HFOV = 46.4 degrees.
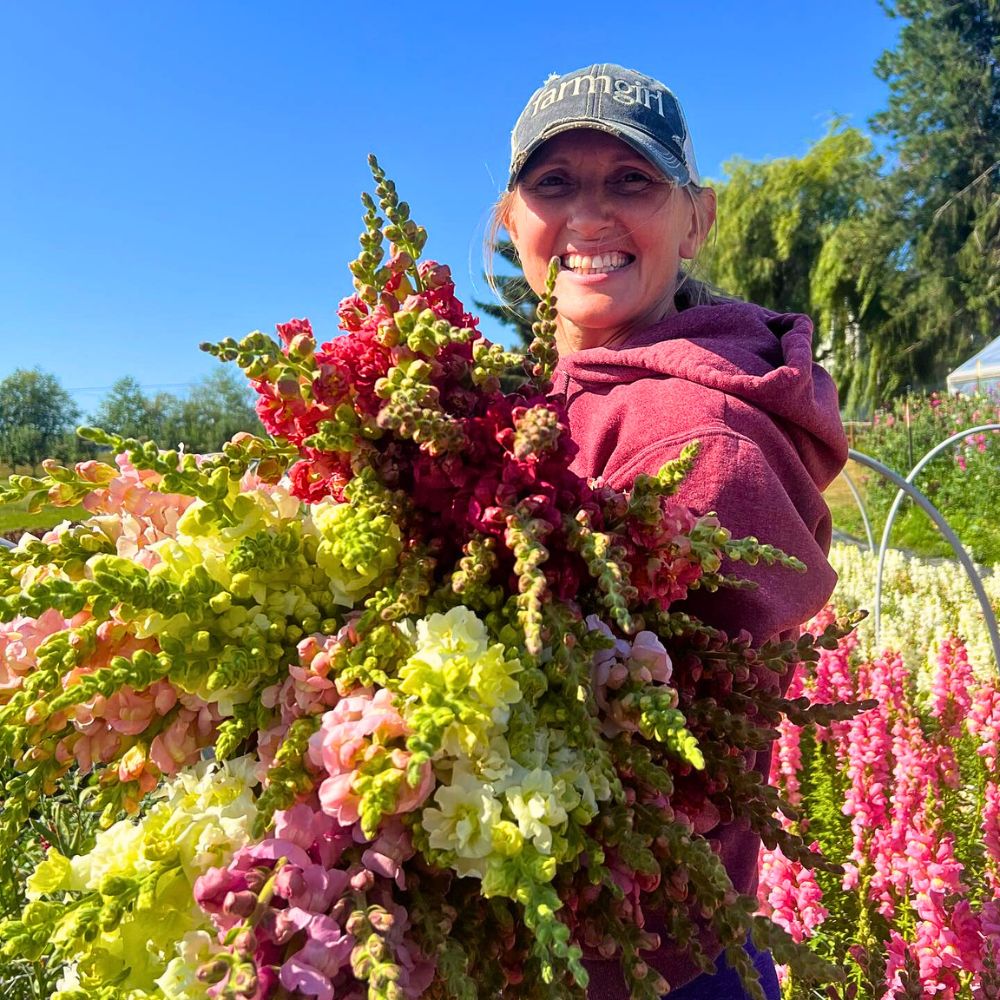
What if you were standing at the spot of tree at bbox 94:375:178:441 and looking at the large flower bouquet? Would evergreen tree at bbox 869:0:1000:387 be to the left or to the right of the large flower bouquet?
left

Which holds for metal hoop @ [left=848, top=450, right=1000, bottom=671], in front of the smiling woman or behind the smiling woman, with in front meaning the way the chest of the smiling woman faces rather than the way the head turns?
behind

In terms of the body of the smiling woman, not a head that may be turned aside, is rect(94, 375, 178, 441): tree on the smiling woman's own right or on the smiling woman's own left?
on the smiling woman's own right

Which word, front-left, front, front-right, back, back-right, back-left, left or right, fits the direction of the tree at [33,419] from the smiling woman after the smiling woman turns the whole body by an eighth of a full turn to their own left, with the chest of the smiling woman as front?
back-right

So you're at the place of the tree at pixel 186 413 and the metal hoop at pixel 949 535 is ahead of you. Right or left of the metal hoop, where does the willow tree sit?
left

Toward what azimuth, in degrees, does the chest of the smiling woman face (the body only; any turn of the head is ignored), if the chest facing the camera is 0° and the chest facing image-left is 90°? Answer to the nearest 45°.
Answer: approximately 45°

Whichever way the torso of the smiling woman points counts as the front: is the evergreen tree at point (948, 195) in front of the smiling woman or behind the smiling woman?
behind

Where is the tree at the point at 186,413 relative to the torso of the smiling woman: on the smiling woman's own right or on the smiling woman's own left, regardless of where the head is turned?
on the smiling woman's own right

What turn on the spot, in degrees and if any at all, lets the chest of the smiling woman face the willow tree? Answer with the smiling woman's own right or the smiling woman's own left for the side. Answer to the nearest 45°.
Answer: approximately 135° to the smiling woman's own right
